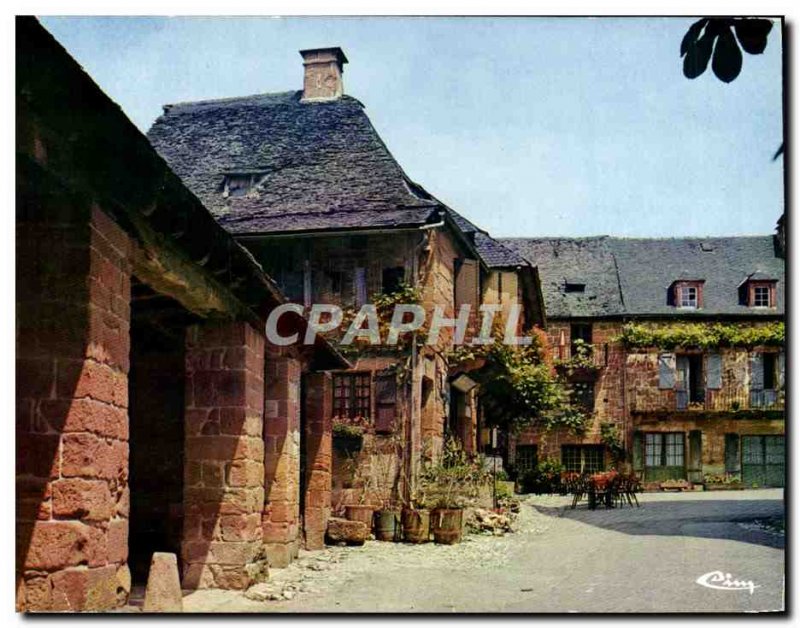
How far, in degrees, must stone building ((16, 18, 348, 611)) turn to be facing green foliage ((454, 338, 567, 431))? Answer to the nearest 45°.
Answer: approximately 45° to its left

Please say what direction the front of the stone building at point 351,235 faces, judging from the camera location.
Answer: facing the viewer

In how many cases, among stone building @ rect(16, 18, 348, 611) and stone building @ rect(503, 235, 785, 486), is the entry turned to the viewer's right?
1

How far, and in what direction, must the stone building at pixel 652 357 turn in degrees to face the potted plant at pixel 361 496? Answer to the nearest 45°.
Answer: approximately 45° to its right

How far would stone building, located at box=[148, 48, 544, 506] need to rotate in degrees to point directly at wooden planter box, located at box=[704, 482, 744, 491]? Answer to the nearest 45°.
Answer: approximately 90° to its left

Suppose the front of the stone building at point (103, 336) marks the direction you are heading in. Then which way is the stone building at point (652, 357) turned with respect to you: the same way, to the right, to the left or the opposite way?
to the right

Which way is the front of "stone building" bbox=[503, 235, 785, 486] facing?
toward the camera

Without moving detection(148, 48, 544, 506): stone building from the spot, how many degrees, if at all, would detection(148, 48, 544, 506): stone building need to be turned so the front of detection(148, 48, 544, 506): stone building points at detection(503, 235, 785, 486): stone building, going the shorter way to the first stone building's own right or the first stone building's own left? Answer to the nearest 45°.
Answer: approximately 135° to the first stone building's own left

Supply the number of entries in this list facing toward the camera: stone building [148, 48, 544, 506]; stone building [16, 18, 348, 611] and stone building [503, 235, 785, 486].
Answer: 2

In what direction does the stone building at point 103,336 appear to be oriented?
to the viewer's right
